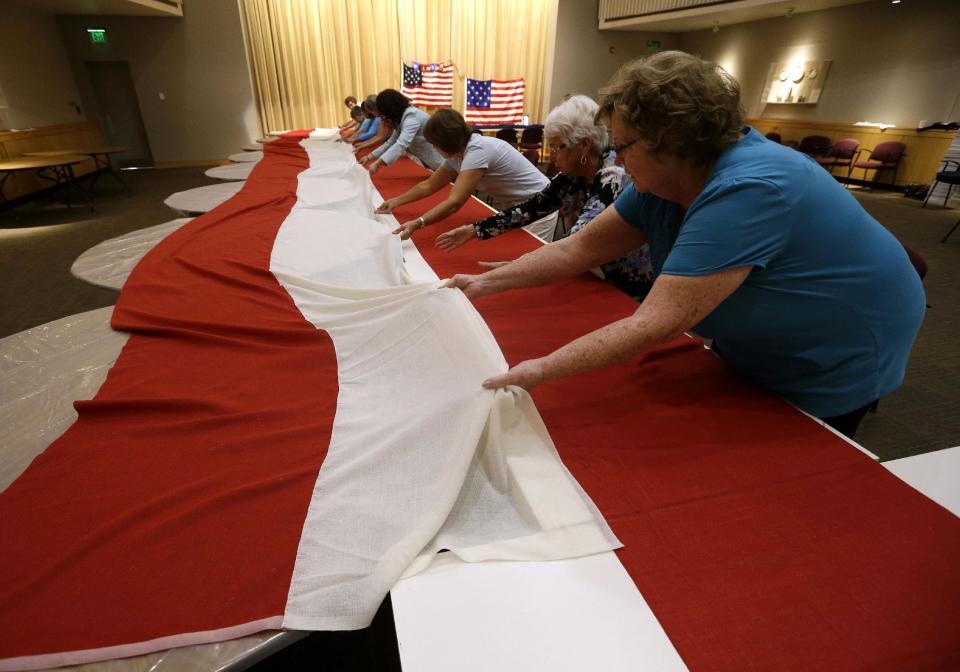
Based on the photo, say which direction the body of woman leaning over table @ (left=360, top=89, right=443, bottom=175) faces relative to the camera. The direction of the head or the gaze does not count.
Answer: to the viewer's left

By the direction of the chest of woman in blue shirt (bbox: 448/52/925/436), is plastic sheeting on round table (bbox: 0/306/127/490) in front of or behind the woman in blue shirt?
in front

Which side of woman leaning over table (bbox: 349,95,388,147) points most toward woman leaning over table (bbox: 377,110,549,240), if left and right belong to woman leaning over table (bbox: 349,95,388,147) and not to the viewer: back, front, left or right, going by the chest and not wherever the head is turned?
left

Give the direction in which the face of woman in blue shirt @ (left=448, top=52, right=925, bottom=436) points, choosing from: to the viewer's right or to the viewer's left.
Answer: to the viewer's left

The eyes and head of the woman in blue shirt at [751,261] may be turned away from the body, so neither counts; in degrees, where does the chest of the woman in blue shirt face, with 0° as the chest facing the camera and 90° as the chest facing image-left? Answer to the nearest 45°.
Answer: approximately 90°

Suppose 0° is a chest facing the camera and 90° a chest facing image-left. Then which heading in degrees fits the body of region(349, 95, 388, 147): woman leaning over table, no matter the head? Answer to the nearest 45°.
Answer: approximately 90°

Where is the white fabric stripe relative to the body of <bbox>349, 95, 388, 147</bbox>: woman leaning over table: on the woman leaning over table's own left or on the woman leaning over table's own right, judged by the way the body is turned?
on the woman leaning over table's own left

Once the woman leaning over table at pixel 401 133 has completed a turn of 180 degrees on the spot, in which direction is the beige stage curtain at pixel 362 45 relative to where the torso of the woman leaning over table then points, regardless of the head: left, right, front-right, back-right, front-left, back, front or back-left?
left

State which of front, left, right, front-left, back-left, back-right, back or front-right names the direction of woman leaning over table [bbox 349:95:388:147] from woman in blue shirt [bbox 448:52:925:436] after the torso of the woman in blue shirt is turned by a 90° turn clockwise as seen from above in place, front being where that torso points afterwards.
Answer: front-left

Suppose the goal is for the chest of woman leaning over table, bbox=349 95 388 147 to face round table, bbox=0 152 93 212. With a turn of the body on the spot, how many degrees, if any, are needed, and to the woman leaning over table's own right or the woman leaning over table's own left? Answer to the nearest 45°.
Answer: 0° — they already face it

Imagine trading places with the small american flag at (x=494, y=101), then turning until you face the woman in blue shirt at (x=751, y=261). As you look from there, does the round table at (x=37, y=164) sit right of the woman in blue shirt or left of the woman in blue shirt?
right

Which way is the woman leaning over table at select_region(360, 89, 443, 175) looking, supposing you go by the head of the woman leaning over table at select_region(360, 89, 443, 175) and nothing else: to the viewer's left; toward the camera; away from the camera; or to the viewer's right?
to the viewer's left

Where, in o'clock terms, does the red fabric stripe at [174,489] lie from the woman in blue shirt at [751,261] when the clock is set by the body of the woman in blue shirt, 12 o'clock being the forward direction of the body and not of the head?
The red fabric stripe is roughly at 11 o'clock from the woman in blue shirt.
